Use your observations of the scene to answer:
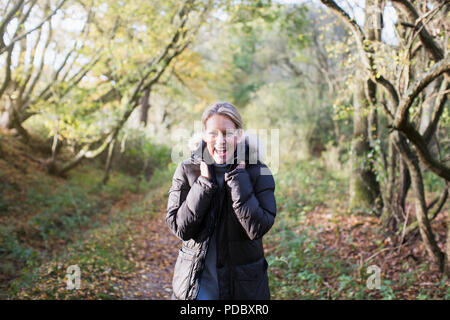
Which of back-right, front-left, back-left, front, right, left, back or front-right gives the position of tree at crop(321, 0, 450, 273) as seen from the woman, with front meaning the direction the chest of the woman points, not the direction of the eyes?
back-left

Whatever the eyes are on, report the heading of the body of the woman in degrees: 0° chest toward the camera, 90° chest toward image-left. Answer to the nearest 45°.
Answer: approximately 0°
